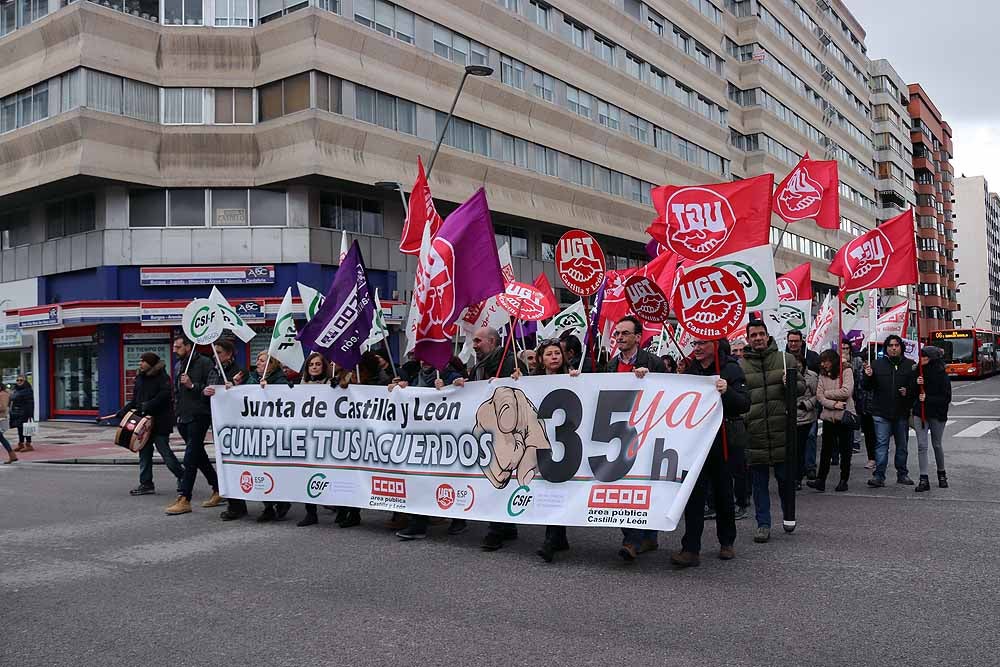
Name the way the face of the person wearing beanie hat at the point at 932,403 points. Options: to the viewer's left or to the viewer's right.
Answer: to the viewer's left

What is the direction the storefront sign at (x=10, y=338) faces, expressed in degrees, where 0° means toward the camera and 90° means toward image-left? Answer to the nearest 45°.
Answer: approximately 0°

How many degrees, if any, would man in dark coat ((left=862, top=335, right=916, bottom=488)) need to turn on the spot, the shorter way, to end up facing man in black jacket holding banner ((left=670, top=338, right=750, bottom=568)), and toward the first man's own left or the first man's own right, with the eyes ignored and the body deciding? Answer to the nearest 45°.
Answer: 0° — they already face them

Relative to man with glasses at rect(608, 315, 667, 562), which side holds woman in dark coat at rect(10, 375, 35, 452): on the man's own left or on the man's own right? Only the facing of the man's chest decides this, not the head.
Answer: on the man's own right

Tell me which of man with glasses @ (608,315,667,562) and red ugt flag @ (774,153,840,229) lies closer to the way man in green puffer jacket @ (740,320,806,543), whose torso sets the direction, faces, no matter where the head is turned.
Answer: the man with glasses

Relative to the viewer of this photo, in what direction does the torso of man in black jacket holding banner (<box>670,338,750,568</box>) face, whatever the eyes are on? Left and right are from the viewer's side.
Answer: facing the viewer and to the left of the viewer

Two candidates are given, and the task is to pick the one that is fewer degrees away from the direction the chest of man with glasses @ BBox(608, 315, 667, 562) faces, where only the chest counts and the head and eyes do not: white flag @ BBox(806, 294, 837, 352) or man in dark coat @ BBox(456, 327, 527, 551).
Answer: the man in dark coat

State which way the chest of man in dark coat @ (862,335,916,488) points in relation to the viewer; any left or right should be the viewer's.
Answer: facing the viewer

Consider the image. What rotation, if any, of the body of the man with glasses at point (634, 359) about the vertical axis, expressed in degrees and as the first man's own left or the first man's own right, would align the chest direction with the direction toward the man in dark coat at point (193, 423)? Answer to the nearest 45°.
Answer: approximately 45° to the first man's own right

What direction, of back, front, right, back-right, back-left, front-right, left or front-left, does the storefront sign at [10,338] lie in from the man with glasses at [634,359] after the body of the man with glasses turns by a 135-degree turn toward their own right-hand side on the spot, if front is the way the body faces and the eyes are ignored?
front-left

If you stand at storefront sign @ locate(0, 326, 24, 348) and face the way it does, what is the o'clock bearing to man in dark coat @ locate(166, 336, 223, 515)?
The man in dark coat is roughly at 10 o'clock from the storefront sign.

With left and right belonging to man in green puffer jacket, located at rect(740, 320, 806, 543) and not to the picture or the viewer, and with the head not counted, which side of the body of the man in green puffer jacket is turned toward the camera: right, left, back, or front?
front

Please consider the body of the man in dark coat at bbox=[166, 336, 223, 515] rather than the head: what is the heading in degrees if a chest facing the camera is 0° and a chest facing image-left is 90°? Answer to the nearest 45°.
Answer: approximately 45°

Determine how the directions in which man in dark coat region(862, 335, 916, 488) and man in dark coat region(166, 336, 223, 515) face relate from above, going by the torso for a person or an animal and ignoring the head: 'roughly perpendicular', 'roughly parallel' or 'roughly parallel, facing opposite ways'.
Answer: roughly parallel

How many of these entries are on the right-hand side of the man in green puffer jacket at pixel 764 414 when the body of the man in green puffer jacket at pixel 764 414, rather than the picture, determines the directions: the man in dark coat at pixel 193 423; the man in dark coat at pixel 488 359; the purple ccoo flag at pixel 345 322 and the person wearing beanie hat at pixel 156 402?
4
